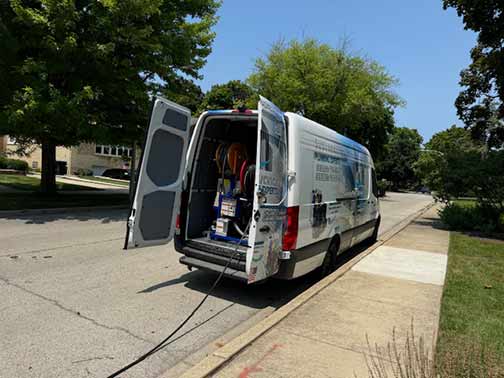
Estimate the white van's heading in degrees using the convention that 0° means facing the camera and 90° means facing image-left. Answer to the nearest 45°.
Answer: approximately 225°

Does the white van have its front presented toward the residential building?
no

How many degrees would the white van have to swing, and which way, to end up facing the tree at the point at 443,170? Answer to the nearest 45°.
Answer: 0° — it already faces it

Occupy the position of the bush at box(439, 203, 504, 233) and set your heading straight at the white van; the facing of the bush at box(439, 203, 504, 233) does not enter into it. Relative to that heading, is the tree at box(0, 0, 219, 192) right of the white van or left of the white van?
right

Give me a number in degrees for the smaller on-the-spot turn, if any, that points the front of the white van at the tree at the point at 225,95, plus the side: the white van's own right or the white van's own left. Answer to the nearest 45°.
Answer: approximately 45° to the white van's own left

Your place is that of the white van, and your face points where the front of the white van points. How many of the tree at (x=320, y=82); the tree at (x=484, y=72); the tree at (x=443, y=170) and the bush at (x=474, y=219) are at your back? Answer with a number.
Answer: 0

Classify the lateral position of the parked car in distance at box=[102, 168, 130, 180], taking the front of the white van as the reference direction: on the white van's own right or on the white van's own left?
on the white van's own left

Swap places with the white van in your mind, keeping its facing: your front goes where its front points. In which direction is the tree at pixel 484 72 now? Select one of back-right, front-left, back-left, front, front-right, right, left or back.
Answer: front

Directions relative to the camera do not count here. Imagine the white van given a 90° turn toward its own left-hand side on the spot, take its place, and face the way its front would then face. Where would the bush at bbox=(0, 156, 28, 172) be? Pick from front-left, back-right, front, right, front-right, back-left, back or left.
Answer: front

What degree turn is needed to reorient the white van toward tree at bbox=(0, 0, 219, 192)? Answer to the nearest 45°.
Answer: approximately 90° to its left

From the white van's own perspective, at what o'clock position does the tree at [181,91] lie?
The tree is roughly at 10 o'clock from the white van.

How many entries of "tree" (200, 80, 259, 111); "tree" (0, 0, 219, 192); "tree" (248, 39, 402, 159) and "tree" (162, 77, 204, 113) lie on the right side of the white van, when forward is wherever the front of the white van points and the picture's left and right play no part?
0

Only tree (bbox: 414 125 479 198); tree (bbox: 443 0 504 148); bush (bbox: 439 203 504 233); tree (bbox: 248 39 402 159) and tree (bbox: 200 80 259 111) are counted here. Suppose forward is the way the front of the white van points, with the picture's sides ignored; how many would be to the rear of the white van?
0

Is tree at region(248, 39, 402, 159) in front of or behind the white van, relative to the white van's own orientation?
in front
